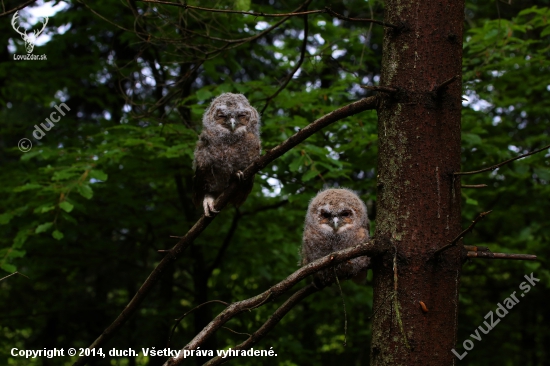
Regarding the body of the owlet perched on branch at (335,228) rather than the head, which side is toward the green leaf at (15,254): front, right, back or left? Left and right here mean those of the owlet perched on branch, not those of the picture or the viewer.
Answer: right

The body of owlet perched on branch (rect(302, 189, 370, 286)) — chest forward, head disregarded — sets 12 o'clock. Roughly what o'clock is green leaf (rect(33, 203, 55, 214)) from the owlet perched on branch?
The green leaf is roughly at 3 o'clock from the owlet perched on branch.

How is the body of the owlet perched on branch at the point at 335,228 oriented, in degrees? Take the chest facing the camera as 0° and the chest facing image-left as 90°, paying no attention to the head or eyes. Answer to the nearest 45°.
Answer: approximately 0°

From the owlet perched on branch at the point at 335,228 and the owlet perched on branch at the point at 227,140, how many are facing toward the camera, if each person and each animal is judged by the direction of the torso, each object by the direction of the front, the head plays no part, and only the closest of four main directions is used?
2

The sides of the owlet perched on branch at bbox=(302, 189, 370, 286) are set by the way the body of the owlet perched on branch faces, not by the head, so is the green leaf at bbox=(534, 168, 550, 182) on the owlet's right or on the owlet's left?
on the owlet's left

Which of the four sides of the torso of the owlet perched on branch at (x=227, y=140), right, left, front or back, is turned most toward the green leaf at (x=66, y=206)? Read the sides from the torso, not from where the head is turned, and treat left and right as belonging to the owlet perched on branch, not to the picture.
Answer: right

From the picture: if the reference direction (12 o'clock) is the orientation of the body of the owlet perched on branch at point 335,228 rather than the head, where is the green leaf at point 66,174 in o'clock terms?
The green leaf is roughly at 3 o'clock from the owlet perched on branch.

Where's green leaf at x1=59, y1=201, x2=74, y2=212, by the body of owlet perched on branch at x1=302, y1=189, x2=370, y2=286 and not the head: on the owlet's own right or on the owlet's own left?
on the owlet's own right
